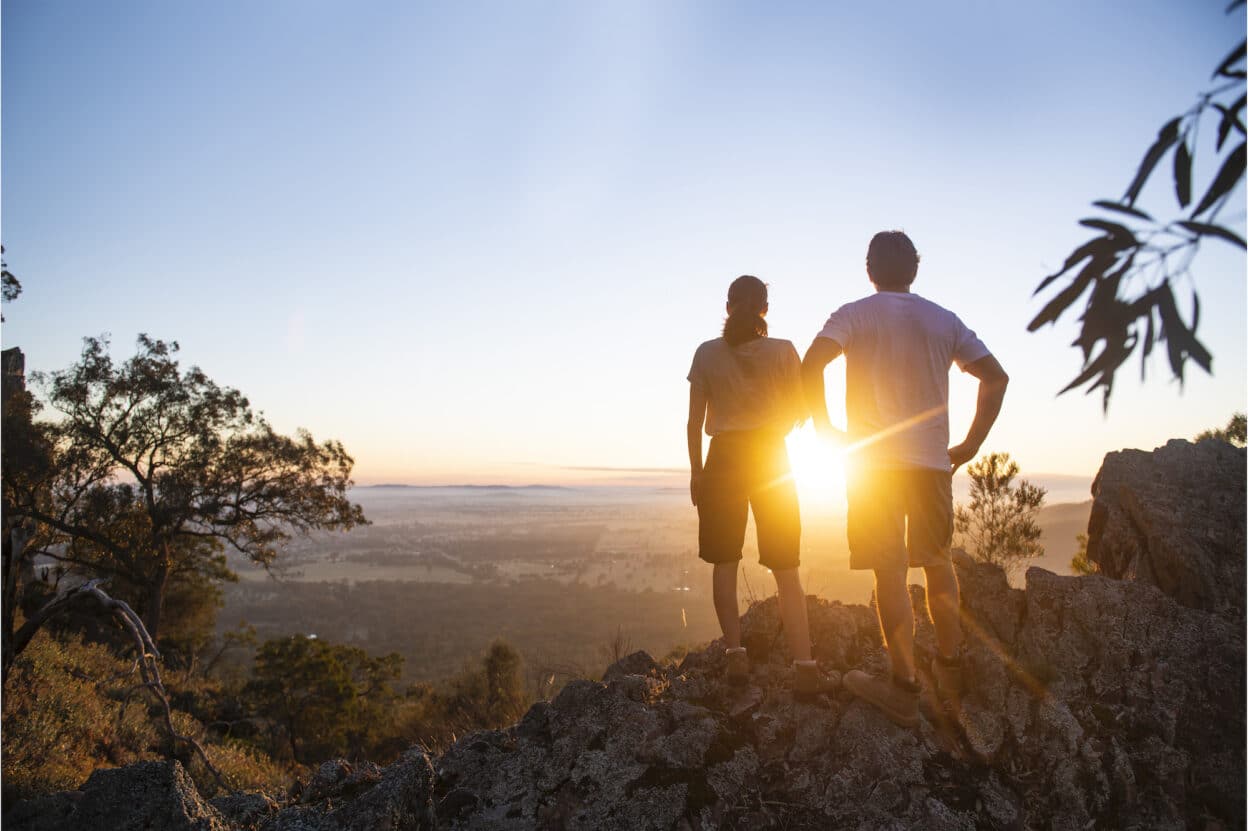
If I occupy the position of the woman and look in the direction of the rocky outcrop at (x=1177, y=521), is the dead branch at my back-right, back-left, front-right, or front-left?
back-left

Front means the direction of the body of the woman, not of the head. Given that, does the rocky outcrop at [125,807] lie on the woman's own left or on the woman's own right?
on the woman's own left

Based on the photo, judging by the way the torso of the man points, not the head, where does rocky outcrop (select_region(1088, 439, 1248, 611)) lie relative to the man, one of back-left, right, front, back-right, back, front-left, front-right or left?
front-right

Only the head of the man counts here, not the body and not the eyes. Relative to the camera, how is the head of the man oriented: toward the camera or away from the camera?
away from the camera

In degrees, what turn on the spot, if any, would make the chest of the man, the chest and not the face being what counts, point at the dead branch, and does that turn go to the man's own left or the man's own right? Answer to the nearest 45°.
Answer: approximately 90° to the man's own left

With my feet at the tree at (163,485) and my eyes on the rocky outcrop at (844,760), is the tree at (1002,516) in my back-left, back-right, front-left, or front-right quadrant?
front-left

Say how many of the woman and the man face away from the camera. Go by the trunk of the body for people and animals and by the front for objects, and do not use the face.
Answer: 2

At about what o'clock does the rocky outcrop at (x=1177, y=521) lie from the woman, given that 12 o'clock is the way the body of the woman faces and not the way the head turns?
The rocky outcrop is roughly at 2 o'clock from the woman.

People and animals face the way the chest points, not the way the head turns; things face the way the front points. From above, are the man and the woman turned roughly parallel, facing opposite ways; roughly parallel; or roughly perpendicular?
roughly parallel

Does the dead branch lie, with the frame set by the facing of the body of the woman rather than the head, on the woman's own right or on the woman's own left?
on the woman's own left

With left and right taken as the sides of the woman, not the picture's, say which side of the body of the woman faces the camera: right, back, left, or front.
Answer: back

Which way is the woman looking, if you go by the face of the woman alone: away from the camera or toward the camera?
away from the camera

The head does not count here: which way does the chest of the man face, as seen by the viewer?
away from the camera
